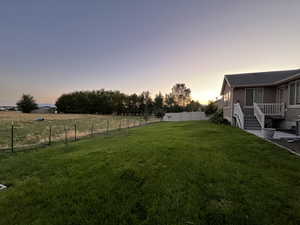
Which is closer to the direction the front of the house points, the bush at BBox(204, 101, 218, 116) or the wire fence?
the wire fence

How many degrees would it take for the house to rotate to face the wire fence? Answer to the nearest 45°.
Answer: approximately 45° to its right

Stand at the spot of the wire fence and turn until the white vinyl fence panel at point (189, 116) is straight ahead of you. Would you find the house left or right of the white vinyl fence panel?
right

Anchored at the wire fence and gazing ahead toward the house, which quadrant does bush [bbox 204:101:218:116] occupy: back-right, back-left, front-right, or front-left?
front-left

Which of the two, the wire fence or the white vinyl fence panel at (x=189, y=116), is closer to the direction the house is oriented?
the wire fence

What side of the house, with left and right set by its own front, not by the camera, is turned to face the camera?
front

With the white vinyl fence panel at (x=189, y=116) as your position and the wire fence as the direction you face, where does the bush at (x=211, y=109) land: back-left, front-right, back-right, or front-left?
back-left
